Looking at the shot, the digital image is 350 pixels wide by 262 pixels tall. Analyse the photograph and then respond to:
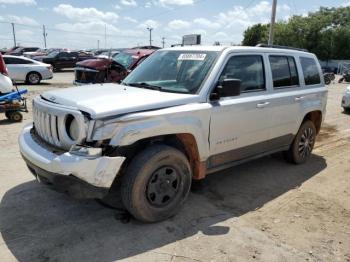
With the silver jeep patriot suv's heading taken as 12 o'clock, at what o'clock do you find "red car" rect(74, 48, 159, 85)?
The red car is roughly at 4 o'clock from the silver jeep patriot suv.

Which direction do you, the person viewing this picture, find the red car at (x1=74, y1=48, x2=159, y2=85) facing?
facing the viewer and to the left of the viewer

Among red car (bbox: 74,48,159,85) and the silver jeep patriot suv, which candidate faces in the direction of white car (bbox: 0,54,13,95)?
the red car

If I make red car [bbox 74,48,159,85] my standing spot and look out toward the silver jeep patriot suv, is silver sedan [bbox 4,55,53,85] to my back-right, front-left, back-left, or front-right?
back-right

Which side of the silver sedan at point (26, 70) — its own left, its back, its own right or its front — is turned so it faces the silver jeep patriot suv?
left

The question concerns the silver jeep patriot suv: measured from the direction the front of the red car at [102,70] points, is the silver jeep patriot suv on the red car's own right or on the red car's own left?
on the red car's own left

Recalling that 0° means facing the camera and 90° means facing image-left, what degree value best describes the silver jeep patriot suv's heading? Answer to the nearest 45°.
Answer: approximately 45°
